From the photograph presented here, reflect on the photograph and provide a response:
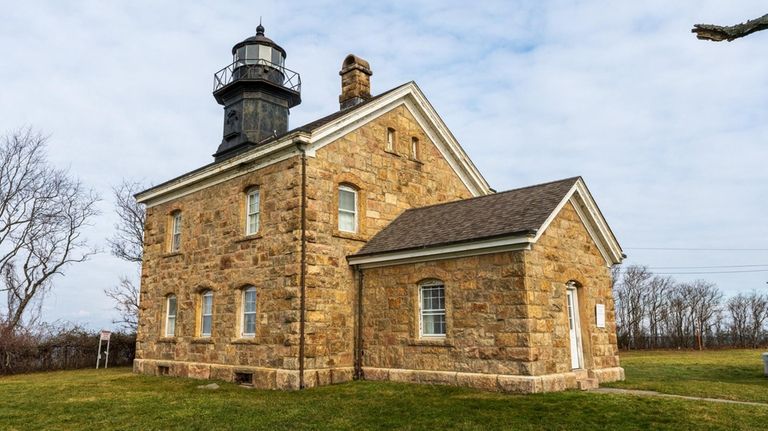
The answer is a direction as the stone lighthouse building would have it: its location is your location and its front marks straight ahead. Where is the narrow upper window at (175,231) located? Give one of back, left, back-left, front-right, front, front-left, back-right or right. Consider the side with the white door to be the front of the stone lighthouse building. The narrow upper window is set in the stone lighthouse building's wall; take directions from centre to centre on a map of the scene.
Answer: back

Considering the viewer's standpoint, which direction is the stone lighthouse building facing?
facing the viewer and to the right of the viewer

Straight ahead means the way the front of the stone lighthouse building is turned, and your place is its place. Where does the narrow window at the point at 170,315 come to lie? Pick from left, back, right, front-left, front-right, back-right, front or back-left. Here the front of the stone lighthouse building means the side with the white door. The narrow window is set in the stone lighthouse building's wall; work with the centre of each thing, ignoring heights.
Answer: back
